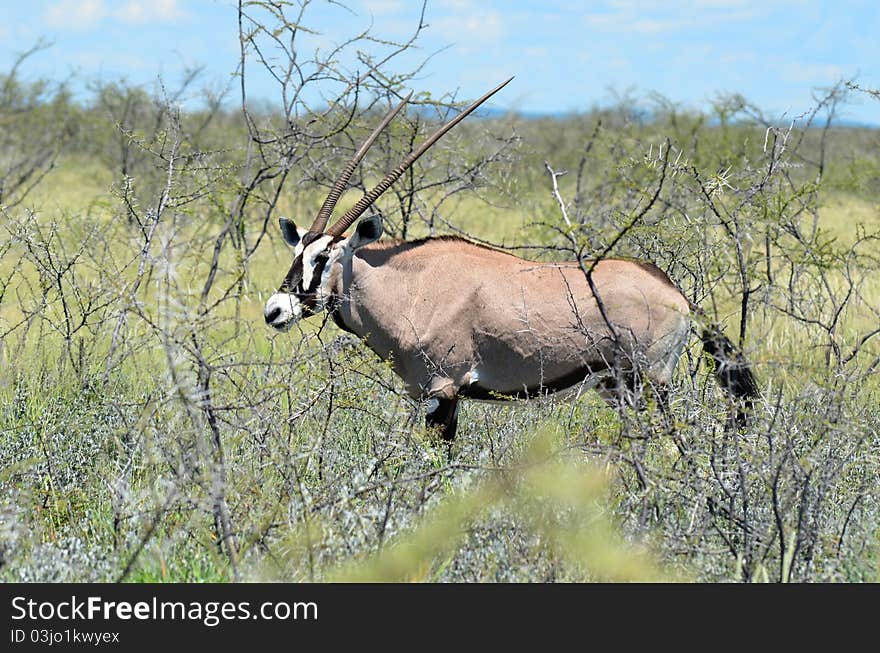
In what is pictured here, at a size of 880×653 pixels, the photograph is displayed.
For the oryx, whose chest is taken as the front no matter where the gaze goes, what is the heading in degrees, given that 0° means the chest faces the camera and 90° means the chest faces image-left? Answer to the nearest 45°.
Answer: approximately 90°
